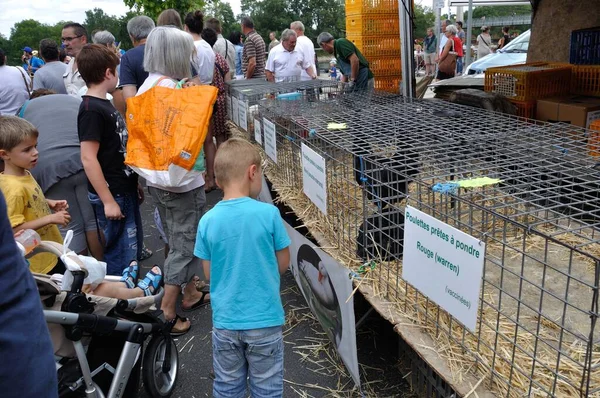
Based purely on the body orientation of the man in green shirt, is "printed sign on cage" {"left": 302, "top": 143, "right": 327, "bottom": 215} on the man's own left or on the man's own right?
on the man's own left

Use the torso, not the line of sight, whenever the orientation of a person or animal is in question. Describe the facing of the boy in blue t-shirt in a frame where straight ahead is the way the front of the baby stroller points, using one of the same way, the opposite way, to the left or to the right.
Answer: to the left

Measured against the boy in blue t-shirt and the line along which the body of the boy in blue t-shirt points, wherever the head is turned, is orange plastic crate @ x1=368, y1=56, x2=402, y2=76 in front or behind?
in front

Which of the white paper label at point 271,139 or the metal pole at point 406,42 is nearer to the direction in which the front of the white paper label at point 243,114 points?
the white paper label

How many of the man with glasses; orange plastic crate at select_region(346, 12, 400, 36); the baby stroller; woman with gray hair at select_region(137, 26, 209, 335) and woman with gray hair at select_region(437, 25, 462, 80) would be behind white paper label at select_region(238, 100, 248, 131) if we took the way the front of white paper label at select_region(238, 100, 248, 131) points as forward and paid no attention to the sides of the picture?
2

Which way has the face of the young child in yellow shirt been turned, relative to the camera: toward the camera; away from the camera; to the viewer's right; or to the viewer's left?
to the viewer's right

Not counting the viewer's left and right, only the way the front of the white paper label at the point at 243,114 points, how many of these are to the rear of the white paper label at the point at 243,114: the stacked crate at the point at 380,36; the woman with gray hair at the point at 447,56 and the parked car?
3

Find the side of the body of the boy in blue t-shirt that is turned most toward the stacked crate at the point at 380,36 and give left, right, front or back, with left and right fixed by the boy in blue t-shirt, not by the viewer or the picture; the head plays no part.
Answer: front

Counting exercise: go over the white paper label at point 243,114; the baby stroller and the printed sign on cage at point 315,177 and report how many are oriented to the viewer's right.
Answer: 1

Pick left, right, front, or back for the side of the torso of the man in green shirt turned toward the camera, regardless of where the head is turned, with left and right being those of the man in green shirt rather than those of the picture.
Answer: left

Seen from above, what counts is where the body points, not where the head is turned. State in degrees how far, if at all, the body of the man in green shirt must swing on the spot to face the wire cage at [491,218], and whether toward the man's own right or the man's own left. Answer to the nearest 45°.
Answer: approximately 90° to the man's own left

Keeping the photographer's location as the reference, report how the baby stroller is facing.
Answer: facing to the right of the viewer

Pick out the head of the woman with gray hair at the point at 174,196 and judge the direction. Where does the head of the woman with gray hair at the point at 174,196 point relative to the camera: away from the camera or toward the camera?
away from the camera

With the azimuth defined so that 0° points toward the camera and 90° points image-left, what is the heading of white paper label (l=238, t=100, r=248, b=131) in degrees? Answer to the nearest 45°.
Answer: approximately 45°

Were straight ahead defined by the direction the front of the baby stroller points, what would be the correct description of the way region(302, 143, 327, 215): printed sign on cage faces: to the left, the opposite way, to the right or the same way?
the opposite way
